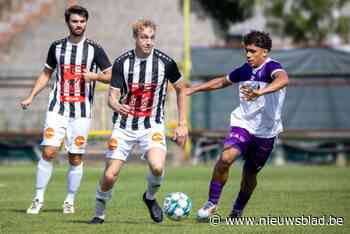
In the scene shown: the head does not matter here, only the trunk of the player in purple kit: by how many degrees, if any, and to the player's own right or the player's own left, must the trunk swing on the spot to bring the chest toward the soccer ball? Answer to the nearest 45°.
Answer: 0° — they already face it

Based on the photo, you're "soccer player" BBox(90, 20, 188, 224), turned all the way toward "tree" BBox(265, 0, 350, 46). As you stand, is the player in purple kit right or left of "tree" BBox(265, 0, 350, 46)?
right

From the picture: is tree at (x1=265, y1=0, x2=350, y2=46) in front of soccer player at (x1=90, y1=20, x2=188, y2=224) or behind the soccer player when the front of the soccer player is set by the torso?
behind

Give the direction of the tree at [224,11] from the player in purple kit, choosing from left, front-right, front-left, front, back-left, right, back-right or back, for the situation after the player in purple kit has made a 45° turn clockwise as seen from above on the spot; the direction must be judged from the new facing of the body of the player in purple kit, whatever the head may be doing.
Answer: right

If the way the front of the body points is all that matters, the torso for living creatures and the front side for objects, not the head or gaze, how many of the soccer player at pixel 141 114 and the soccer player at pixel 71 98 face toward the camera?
2

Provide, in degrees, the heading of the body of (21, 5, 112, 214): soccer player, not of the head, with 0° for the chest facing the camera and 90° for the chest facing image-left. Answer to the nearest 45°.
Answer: approximately 0°
